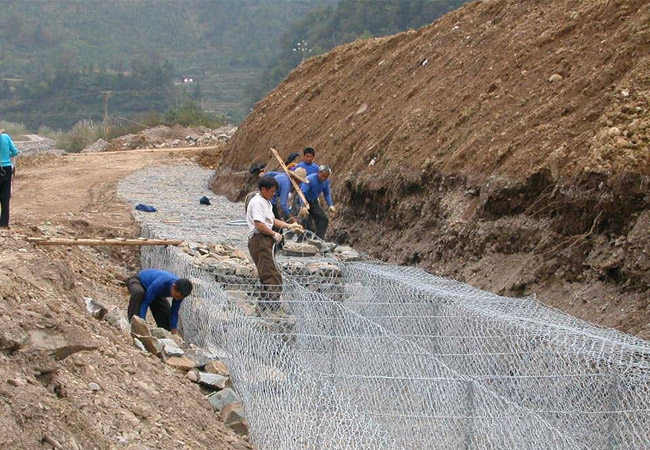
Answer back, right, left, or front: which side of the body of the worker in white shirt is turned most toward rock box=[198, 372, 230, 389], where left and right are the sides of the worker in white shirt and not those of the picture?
right

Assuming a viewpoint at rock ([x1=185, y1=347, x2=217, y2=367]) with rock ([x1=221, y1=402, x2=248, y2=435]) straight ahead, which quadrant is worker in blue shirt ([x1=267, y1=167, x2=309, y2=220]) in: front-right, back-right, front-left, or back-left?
back-left

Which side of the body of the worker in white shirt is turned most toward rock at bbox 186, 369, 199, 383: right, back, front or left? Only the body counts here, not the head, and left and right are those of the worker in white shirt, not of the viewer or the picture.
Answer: right

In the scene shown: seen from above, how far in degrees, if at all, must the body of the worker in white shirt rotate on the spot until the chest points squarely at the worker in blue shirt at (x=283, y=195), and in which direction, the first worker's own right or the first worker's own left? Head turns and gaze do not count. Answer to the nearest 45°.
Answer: approximately 90° to the first worker's own left

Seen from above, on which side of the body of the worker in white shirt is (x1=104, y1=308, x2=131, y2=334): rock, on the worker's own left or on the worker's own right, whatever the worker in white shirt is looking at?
on the worker's own right

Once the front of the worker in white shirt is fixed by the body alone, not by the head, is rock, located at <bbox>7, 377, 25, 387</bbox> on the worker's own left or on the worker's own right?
on the worker's own right

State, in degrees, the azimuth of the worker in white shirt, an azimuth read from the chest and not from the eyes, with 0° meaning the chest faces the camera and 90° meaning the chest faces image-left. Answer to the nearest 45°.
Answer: approximately 270°

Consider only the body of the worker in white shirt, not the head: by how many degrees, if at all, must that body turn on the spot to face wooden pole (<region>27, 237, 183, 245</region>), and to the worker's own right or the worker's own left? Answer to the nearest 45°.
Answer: approximately 180°

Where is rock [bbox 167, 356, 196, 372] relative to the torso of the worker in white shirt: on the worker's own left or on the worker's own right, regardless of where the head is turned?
on the worker's own right

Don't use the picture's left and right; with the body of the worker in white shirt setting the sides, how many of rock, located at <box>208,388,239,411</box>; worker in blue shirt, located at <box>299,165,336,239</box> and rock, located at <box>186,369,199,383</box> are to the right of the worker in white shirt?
2

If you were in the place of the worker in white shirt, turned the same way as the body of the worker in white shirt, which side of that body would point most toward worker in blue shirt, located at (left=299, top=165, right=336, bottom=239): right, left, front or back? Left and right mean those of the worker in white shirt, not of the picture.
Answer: left

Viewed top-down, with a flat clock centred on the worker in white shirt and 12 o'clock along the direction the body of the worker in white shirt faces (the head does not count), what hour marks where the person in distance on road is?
The person in distance on road is roughly at 7 o'clock from the worker in white shirt.

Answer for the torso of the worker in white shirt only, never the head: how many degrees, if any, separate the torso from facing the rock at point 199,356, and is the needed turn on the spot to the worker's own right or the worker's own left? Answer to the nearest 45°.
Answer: approximately 90° to the worker's own right
